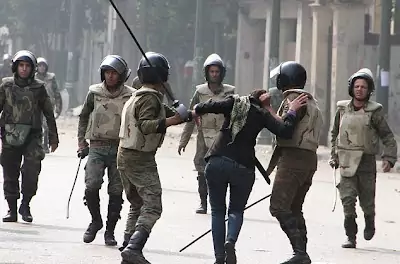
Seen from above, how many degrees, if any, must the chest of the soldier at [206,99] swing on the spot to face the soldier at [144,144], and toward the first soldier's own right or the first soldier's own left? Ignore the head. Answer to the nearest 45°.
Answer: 0° — they already face them

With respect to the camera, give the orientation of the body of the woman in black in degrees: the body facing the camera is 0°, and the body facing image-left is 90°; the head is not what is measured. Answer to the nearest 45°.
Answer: approximately 180°

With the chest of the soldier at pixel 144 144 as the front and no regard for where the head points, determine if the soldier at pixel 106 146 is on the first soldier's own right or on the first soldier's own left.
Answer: on the first soldier's own left

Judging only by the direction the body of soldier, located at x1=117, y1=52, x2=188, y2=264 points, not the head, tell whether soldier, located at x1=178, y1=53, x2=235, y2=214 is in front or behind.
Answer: in front

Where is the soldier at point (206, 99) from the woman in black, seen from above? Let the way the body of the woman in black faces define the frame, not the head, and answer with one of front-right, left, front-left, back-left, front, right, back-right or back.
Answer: front

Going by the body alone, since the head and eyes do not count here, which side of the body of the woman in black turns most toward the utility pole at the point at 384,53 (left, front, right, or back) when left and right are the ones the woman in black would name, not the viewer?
front

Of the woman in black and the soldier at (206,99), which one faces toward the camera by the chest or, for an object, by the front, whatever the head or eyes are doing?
the soldier

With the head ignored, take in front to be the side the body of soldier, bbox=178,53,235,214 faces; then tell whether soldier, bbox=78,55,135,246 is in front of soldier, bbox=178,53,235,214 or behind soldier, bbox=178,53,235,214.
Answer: in front

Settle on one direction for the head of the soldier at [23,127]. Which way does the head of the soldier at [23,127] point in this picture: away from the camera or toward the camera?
toward the camera

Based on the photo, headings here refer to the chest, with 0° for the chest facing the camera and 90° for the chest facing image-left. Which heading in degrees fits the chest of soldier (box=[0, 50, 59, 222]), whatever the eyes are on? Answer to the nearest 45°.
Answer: approximately 0°

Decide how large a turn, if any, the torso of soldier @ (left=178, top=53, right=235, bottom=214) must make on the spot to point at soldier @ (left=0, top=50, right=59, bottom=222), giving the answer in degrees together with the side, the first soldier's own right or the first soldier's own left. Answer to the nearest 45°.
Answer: approximately 45° to the first soldier's own right

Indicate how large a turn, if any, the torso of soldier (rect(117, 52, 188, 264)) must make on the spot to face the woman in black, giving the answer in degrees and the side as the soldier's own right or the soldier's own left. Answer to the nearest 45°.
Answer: approximately 45° to the soldier's own right

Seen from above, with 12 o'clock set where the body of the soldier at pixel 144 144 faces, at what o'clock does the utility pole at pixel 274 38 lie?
The utility pole is roughly at 11 o'clock from the soldier.

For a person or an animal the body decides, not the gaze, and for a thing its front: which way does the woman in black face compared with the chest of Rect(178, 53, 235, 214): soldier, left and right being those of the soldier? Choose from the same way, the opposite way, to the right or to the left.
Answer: the opposite way

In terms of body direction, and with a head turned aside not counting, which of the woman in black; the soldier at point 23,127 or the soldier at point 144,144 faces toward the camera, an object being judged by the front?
the soldier at point 23,127

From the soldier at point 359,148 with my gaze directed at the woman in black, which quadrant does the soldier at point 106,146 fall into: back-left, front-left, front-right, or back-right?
front-right

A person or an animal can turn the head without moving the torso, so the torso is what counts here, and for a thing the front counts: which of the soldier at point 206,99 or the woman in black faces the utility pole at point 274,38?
the woman in black
